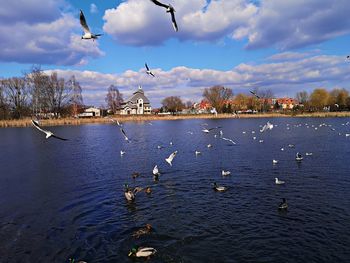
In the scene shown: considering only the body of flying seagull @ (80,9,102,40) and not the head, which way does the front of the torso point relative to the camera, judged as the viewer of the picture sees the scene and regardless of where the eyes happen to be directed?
to the viewer's left

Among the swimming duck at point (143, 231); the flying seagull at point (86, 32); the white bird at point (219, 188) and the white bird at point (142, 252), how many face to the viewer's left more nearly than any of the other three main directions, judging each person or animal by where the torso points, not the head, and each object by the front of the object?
3

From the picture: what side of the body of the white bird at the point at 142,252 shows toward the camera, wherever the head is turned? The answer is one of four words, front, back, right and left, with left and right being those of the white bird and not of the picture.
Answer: left

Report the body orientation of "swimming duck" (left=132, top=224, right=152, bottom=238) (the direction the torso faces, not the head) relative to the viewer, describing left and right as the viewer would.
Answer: facing away from the viewer and to the right of the viewer

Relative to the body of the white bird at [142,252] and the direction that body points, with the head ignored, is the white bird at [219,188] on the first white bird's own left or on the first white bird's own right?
on the first white bird's own right

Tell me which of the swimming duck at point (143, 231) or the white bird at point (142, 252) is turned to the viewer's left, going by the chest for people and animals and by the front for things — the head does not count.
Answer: the white bird

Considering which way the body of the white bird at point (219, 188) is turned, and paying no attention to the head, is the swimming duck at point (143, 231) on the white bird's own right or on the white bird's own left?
on the white bird's own left

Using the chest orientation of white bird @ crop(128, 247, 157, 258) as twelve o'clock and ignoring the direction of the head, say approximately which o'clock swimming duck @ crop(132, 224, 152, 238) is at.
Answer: The swimming duck is roughly at 3 o'clock from the white bird.

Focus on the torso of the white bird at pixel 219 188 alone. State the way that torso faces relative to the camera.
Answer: to the viewer's left
